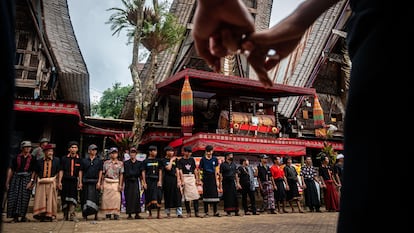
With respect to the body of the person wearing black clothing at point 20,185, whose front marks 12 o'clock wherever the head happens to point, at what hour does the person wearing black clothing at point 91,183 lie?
the person wearing black clothing at point 91,183 is roughly at 9 o'clock from the person wearing black clothing at point 20,185.

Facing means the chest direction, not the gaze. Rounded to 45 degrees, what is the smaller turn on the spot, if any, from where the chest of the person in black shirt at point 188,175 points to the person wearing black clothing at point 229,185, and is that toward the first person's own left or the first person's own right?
approximately 90° to the first person's own left

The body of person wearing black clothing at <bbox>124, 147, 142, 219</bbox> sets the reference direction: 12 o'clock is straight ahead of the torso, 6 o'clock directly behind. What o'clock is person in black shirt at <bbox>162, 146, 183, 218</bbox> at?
The person in black shirt is roughly at 9 o'clock from the person wearing black clothing.

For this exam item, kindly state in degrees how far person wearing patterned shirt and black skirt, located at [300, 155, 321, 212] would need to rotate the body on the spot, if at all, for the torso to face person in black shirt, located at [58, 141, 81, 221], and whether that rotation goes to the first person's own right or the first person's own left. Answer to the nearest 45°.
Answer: approximately 45° to the first person's own right

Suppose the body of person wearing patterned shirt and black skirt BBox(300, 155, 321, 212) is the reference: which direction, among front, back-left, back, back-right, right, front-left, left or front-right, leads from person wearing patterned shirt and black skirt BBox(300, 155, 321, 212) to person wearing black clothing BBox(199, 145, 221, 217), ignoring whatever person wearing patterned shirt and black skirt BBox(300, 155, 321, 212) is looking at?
front-right

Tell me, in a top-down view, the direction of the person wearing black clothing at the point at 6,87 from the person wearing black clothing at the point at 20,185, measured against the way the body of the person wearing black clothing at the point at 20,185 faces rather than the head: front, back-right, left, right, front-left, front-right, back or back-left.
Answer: front

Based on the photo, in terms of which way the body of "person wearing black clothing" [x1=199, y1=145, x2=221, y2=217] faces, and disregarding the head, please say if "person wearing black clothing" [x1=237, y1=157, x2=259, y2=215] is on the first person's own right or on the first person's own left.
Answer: on the first person's own left

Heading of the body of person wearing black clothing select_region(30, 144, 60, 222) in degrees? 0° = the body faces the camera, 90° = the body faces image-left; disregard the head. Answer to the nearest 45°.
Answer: approximately 0°

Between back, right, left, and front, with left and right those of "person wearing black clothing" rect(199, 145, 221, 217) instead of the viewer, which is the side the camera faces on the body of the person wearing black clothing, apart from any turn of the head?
front

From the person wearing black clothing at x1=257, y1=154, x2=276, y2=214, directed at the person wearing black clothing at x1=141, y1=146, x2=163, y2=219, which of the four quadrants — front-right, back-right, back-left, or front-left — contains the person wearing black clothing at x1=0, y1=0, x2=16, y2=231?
front-left

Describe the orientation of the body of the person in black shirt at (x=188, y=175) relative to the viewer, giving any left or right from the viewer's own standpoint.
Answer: facing the viewer

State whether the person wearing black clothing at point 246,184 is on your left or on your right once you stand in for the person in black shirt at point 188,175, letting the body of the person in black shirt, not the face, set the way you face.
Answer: on your left

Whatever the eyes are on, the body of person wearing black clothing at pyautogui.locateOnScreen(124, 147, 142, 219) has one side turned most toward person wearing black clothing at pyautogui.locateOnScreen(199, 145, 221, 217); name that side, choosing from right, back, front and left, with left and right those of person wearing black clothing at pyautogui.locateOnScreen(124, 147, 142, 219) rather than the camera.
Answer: left

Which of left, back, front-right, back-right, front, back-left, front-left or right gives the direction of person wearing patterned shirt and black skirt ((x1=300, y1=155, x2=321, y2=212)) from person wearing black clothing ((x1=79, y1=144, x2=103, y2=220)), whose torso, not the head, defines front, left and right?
left
